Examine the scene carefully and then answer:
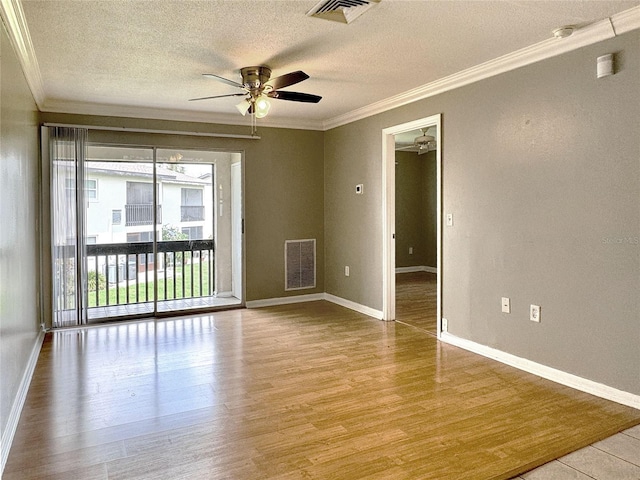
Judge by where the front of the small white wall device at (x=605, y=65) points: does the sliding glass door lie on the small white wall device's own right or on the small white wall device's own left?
on the small white wall device's own right

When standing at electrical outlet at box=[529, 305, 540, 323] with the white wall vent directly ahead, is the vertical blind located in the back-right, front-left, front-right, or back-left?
front-left

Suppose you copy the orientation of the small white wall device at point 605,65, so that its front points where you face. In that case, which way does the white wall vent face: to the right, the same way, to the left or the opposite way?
to the left

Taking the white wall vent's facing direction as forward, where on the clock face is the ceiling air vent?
The ceiling air vent is roughly at 12 o'clock from the white wall vent.

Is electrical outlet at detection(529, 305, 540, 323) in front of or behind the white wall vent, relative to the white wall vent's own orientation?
in front

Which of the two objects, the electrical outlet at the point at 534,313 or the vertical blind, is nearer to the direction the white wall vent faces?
the electrical outlet

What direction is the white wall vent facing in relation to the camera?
toward the camera

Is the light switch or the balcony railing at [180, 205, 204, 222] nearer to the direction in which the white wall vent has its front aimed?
the light switch

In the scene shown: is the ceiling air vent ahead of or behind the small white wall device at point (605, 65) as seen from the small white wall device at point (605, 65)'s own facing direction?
ahead

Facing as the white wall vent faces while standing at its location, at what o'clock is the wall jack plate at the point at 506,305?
The wall jack plate is roughly at 11 o'clock from the white wall vent.

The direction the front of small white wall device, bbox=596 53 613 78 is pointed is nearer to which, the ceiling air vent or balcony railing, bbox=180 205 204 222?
the ceiling air vent

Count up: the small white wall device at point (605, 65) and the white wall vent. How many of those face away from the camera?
0

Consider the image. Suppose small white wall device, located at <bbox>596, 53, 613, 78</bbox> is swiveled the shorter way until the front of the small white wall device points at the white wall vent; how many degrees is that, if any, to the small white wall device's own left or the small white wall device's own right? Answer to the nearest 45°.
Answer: approximately 90° to the small white wall device's own right

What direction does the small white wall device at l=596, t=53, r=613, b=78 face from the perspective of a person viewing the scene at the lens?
facing the viewer and to the left of the viewer

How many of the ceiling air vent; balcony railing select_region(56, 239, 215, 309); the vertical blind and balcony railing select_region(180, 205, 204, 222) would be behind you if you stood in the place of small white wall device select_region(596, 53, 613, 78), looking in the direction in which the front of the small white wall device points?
0
